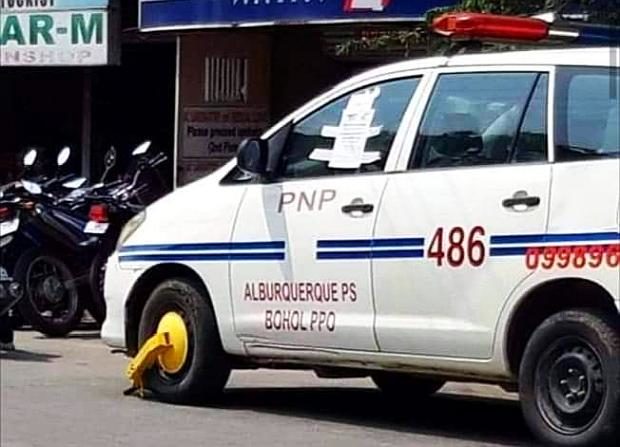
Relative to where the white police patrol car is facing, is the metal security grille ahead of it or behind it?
ahead

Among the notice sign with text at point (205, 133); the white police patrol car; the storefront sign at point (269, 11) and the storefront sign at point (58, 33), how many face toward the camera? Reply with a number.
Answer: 3

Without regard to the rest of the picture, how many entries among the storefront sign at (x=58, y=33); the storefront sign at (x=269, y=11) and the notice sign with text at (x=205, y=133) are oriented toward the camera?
3

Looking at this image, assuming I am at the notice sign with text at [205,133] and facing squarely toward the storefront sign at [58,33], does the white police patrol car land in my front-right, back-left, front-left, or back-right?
back-left

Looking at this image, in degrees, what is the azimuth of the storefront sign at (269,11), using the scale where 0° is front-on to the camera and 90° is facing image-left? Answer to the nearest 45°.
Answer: approximately 0°

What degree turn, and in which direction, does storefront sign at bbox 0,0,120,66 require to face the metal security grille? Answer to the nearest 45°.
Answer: approximately 90° to its left

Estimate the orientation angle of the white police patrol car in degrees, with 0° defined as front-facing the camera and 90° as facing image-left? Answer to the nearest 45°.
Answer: approximately 135°
